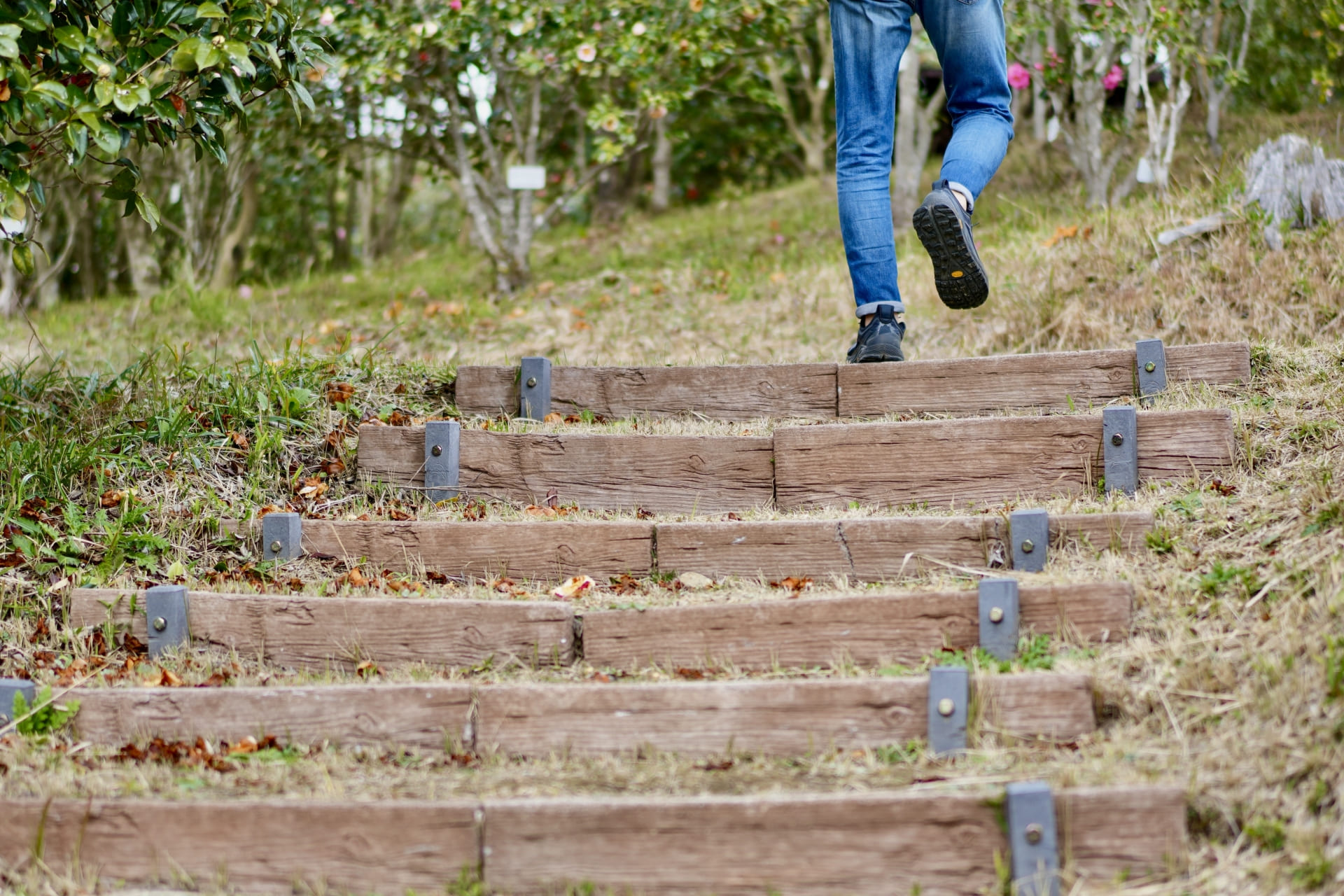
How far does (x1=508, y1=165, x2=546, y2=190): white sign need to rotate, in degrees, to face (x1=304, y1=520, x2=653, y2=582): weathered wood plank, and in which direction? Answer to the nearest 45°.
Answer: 0° — it already faces it

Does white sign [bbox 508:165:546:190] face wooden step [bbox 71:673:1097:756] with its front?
yes

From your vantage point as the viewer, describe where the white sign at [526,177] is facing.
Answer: facing the viewer

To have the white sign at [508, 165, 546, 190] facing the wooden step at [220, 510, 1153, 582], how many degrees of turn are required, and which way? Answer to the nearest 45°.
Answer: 0° — it already faces it

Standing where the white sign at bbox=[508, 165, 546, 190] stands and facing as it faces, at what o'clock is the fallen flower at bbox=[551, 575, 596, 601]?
The fallen flower is roughly at 12 o'clock from the white sign.

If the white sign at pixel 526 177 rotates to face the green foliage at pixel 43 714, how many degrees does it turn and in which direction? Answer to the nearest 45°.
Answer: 0° — it already faces it

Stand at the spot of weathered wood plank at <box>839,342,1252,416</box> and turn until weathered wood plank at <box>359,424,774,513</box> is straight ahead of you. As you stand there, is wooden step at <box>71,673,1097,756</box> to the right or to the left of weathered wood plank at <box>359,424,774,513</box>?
left

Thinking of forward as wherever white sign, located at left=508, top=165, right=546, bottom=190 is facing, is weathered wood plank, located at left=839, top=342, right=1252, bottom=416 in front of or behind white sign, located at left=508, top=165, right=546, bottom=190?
in front

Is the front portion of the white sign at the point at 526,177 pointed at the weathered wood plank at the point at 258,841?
yes

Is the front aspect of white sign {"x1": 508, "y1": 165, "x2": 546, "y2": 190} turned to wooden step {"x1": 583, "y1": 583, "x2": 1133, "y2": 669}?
yes

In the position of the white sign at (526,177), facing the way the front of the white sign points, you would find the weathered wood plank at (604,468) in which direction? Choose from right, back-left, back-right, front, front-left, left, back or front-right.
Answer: front

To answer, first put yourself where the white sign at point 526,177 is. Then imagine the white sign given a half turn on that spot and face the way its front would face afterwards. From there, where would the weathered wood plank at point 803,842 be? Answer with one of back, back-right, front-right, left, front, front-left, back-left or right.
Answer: back
